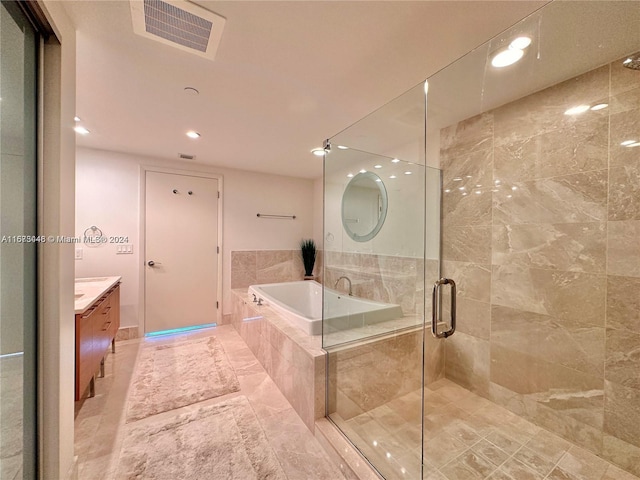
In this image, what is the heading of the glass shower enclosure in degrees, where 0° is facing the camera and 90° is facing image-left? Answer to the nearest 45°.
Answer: approximately 45°

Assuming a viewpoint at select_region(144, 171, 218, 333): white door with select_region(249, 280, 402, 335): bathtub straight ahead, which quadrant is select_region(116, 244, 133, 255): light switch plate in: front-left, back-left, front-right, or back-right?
back-right

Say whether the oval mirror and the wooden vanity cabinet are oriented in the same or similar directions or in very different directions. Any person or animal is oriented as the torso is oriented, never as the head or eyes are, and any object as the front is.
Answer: very different directions

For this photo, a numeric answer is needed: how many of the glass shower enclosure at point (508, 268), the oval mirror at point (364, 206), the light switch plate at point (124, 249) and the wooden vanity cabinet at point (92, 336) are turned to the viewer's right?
1

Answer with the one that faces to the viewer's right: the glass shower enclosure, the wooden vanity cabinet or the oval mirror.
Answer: the wooden vanity cabinet

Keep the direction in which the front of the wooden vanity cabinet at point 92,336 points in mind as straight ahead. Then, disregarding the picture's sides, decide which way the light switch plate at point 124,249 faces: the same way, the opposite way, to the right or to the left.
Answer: to the right

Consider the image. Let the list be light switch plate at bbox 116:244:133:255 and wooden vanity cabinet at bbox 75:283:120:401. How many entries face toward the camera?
1

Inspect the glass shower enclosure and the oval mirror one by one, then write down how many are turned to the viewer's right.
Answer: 0

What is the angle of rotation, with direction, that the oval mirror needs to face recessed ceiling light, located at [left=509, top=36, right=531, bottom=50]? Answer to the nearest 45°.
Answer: approximately 90° to its left

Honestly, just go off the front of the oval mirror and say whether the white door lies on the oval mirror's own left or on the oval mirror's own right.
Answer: on the oval mirror's own right

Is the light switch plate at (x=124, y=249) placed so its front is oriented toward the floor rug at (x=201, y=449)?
yes

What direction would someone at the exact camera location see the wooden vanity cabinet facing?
facing to the right of the viewer

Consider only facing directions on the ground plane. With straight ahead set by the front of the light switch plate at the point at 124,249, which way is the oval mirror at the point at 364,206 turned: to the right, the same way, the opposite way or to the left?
to the right

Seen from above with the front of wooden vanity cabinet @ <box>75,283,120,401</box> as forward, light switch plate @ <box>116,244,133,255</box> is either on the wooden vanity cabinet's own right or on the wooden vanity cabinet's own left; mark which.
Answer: on the wooden vanity cabinet's own left

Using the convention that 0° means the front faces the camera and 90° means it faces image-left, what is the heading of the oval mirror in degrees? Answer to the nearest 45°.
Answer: approximately 45°

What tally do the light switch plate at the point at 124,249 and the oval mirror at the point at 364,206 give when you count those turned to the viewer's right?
0
